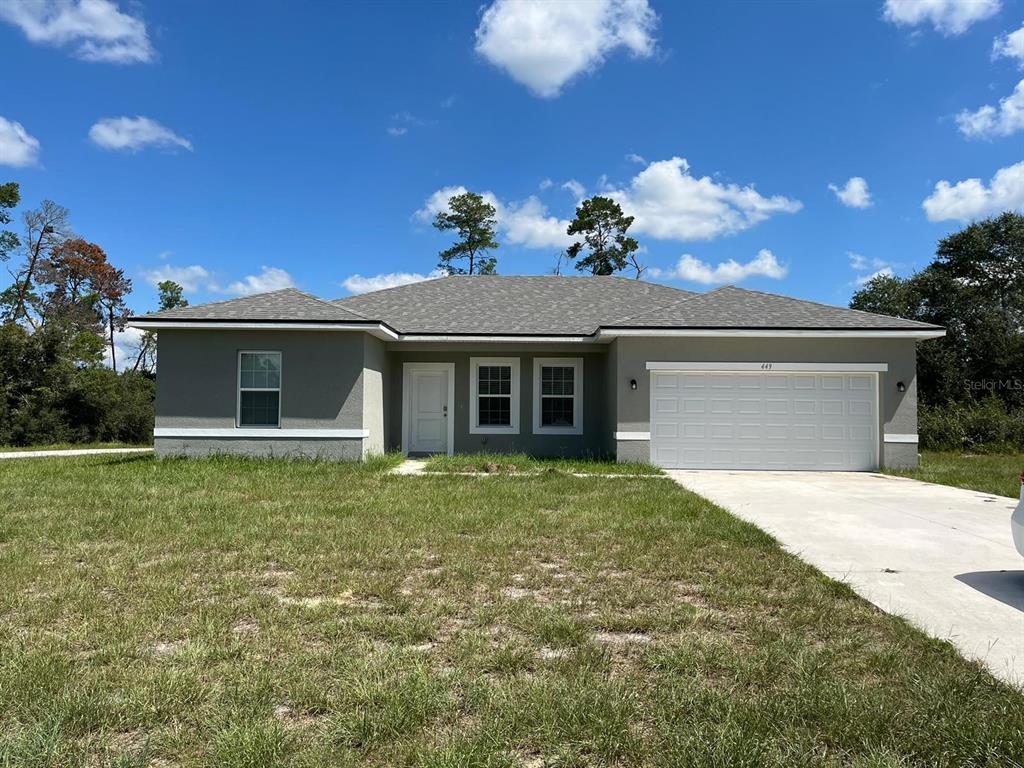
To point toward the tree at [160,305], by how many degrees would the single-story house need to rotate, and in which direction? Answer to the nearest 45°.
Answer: approximately 135° to its right

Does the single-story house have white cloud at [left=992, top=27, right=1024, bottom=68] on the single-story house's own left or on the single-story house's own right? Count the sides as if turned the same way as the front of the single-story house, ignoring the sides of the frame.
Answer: on the single-story house's own left

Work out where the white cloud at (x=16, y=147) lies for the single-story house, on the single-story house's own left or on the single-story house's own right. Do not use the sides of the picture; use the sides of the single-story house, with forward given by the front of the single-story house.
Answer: on the single-story house's own right

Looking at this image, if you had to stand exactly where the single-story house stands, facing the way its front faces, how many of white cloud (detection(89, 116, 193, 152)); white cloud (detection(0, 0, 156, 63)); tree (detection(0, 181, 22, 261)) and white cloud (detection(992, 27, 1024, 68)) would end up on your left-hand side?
1

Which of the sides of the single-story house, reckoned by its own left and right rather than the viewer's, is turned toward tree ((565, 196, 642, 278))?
back

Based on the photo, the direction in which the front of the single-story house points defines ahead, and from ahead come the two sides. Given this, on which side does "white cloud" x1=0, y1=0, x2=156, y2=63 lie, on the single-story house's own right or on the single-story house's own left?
on the single-story house's own right

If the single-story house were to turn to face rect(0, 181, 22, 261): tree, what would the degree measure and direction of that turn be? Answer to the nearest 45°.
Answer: approximately 135° to its right

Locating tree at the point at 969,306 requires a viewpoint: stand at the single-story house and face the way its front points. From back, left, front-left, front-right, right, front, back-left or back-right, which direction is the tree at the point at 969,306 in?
back-left

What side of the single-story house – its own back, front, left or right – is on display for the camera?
front

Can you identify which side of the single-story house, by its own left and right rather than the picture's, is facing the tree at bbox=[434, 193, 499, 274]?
back

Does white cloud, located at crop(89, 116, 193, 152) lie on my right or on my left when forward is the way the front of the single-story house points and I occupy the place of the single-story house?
on my right
